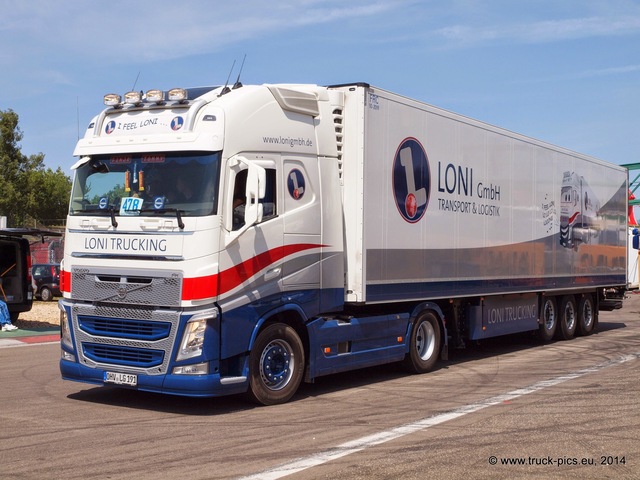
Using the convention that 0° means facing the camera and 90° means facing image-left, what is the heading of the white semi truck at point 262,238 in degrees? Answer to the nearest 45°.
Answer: approximately 45°

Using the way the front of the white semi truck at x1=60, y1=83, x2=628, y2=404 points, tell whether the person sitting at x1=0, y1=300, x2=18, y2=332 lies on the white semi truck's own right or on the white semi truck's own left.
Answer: on the white semi truck's own right

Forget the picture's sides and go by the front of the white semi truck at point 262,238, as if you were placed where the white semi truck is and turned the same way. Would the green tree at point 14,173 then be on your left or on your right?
on your right
